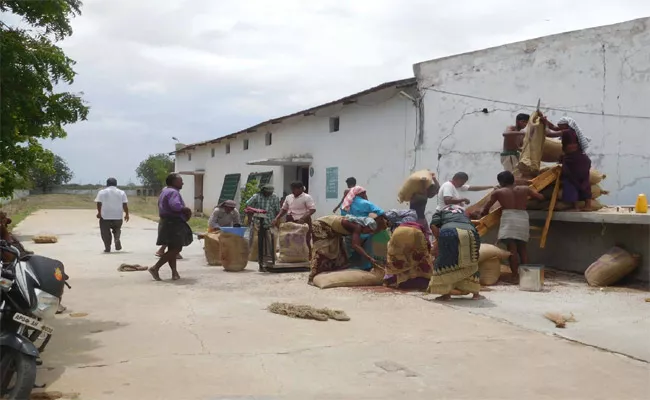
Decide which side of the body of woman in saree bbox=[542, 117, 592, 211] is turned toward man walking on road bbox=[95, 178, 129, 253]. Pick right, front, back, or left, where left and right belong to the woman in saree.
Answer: front

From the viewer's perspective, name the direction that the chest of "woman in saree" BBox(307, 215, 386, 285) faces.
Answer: to the viewer's right

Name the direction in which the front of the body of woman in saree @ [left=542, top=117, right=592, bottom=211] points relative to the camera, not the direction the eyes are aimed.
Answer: to the viewer's left

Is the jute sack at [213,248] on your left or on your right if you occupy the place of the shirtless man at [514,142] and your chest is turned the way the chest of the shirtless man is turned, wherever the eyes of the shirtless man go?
on your right

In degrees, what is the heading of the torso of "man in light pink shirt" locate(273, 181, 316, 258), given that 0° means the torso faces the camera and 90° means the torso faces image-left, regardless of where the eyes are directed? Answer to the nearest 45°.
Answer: approximately 45°

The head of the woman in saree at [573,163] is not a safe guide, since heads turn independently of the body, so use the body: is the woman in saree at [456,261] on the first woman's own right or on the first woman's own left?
on the first woman's own left

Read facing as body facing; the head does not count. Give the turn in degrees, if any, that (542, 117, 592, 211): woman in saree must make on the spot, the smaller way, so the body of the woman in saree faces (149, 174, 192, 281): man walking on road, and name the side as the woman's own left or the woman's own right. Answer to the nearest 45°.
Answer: approximately 45° to the woman's own left

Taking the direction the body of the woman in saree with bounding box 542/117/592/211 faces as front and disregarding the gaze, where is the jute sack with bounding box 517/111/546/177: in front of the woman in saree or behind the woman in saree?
in front
